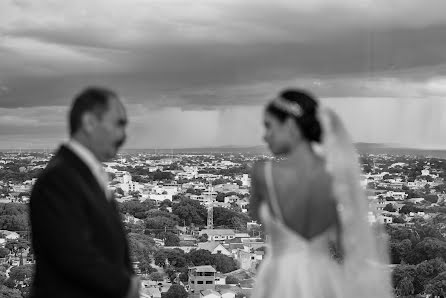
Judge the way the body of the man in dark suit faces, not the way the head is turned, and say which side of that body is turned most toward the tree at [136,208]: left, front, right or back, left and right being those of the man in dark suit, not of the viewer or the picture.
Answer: left

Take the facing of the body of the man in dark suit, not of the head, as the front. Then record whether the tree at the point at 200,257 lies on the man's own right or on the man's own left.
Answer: on the man's own left

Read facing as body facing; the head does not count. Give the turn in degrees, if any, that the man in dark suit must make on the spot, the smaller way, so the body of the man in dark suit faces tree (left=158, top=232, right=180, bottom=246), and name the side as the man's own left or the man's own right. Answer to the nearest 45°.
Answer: approximately 90° to the man's own left

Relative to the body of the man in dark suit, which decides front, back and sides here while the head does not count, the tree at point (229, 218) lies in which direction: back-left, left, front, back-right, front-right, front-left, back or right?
left

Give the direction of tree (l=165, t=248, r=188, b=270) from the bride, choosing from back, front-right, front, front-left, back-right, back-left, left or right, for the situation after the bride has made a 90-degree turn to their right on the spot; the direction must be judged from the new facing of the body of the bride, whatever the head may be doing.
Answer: front-left

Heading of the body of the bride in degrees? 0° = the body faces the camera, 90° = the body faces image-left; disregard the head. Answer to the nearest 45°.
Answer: approximately 135°

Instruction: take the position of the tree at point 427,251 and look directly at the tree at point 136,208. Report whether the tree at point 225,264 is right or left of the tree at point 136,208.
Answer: left

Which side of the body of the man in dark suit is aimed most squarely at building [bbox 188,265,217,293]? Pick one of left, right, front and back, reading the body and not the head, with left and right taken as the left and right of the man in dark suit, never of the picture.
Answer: left

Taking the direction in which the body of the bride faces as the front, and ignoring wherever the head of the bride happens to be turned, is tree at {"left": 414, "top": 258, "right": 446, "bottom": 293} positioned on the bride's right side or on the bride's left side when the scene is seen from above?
on the bride's right side

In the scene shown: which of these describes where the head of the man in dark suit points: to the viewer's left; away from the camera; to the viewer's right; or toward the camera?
to the viewer's right

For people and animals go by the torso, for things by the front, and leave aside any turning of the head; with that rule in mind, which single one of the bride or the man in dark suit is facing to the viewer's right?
the man in dark suit

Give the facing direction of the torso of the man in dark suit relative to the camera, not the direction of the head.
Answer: to the viewer's right

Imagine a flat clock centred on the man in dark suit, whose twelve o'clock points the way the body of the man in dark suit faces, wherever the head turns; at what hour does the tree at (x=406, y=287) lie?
The tree is roughly at 10 o'clock from the man in dark suit.

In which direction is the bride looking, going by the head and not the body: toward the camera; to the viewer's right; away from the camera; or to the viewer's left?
to the viewer's left

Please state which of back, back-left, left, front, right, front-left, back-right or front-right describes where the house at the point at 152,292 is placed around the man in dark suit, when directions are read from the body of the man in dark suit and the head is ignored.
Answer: left

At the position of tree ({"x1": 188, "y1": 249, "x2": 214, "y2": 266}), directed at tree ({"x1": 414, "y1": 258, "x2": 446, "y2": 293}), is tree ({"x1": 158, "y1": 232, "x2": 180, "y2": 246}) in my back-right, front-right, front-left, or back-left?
back-left

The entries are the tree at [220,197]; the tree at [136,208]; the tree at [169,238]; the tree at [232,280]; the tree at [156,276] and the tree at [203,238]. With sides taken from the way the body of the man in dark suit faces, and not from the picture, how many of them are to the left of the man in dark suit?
6

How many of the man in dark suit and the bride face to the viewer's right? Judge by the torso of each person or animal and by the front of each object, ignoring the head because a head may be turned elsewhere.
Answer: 1
